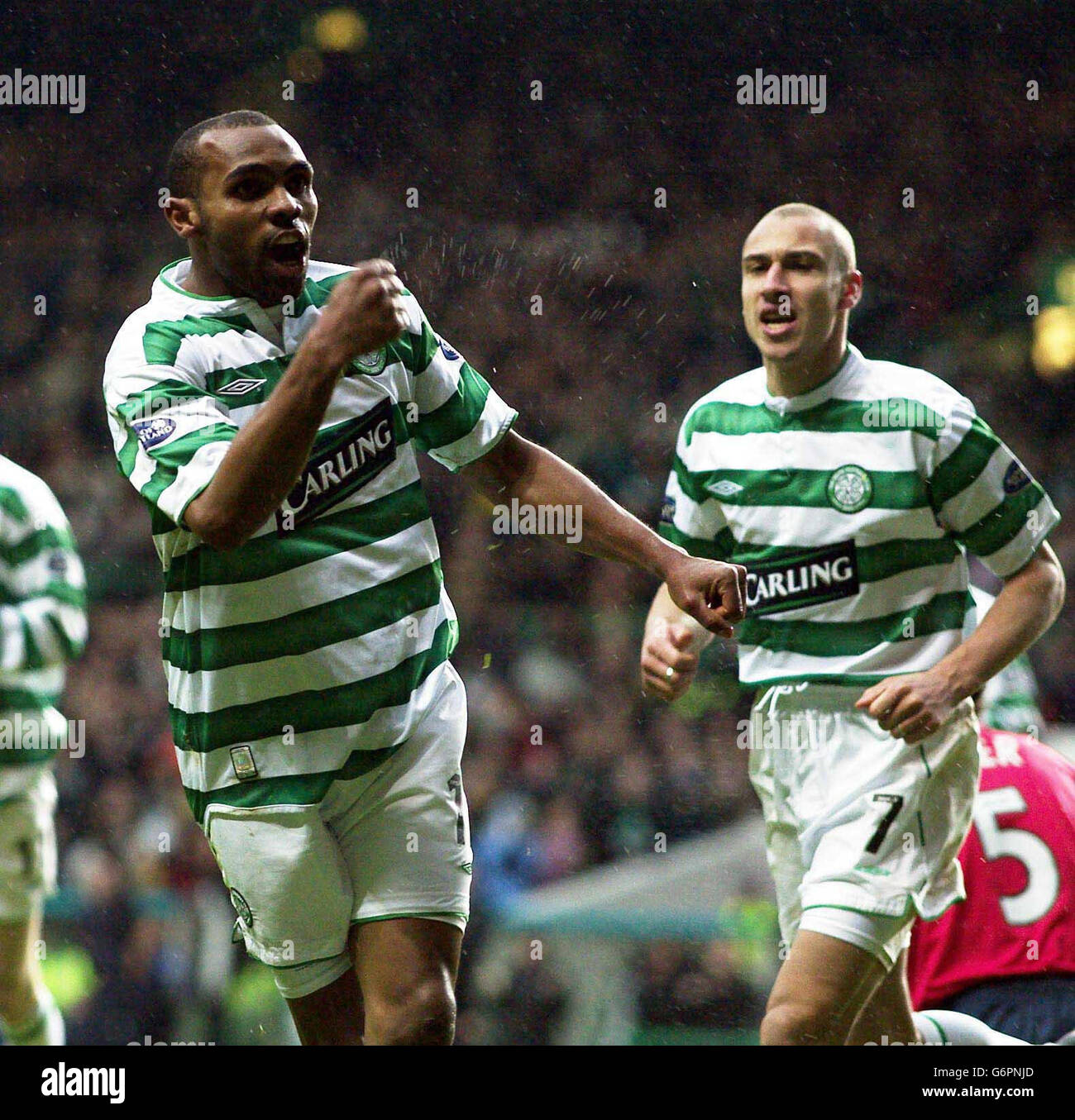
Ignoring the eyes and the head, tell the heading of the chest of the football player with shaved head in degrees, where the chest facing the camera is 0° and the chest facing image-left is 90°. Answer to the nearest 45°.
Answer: approximately 45°
